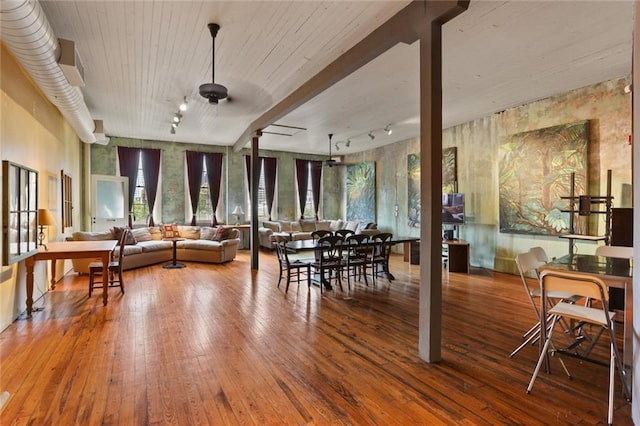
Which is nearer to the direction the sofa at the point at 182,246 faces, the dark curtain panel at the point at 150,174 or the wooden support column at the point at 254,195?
the wooden support column

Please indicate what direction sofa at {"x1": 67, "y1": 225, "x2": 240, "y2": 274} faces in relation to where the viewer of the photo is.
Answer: facing the viewer

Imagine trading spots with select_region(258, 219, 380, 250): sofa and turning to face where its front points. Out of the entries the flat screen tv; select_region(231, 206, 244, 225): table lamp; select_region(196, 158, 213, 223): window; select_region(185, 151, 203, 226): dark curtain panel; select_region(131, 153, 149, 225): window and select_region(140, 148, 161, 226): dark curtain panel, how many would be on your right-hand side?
5

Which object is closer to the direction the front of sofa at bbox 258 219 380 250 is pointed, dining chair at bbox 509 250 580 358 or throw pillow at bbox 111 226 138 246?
the dining chair

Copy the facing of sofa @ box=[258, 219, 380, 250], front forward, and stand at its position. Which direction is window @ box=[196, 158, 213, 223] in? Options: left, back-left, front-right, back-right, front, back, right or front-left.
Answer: right

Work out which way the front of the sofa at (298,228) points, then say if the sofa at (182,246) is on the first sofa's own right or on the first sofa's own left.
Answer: on the first sofa's own right

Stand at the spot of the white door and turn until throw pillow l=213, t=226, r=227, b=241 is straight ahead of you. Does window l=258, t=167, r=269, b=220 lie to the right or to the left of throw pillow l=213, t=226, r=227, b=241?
left

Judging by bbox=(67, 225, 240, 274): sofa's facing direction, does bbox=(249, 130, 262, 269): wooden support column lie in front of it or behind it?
in front

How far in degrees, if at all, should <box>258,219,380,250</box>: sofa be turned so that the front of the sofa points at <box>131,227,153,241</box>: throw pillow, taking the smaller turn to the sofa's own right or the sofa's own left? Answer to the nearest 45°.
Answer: approximately 45° to the sofa's own right

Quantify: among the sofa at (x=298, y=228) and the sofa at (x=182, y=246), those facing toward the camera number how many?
2

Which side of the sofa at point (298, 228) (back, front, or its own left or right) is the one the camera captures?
front

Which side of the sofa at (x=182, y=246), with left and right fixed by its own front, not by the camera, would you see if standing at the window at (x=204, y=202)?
back
